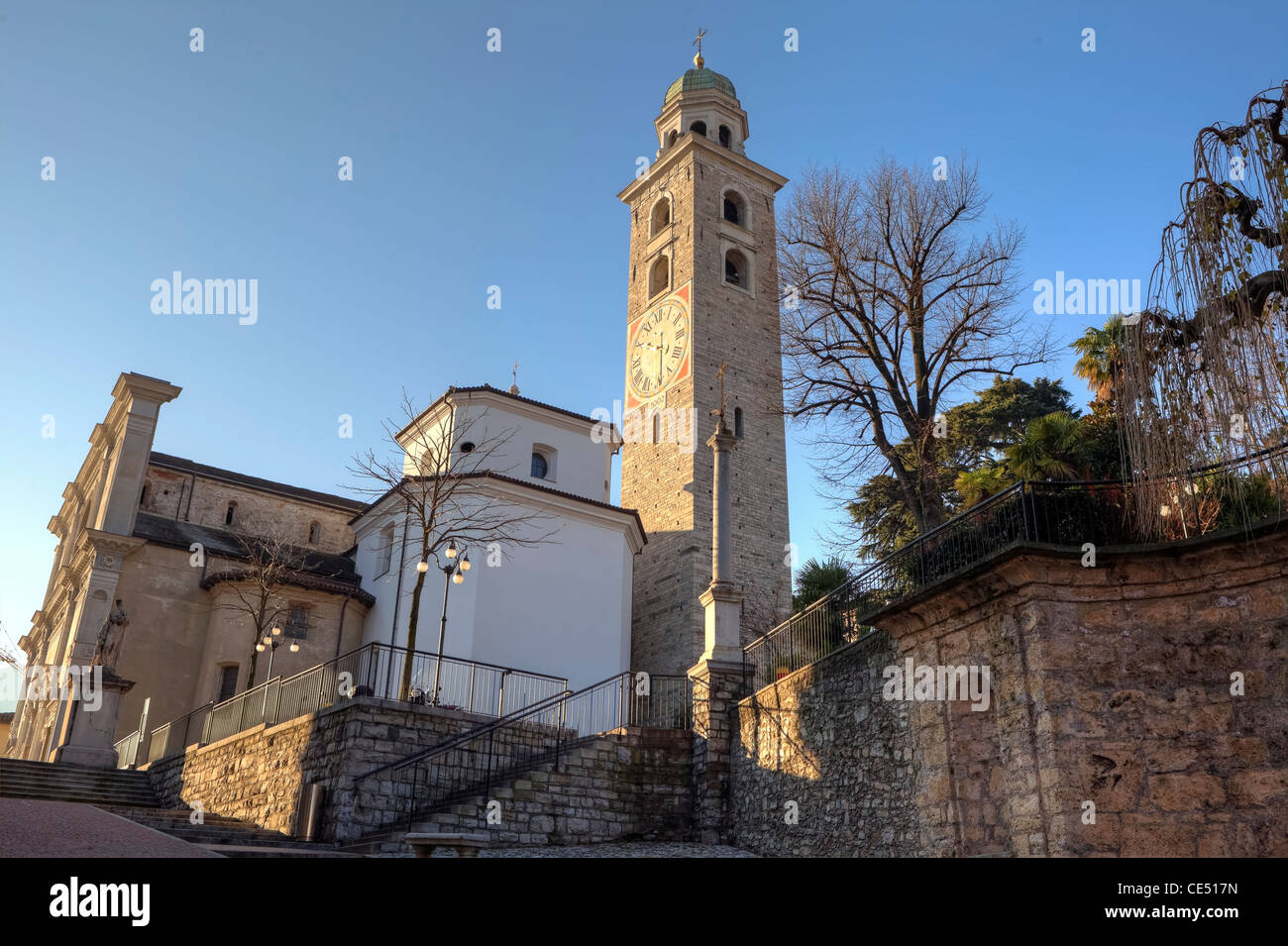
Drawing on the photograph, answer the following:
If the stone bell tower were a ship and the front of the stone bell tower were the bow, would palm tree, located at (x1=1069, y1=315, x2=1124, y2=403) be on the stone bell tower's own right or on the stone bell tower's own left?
on the stone bell tower's own left

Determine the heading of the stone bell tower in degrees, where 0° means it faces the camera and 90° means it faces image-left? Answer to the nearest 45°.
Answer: approximately 45°

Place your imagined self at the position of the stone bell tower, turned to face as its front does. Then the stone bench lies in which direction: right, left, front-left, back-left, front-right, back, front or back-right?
front-left

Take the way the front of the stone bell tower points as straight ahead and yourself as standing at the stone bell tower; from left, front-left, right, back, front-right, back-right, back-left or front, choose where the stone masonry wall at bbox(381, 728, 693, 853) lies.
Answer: front-left

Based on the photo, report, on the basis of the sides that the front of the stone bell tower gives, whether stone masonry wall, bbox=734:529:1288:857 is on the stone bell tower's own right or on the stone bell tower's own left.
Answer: on the stone bell tower's own left

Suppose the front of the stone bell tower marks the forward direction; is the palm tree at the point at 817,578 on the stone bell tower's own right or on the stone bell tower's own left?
on the stone bell tower's own left

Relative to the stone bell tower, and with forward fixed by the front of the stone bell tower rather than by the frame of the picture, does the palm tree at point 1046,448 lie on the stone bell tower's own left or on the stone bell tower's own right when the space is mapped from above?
on the stone bell tower's own left

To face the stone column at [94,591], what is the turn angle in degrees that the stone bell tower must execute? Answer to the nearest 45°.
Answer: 0° — it already faces it

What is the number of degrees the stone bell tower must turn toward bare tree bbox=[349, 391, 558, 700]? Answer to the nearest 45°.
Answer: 0° — it already faces it
